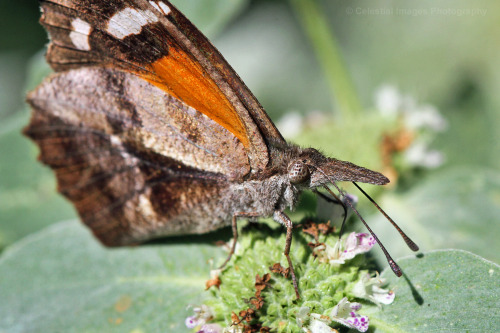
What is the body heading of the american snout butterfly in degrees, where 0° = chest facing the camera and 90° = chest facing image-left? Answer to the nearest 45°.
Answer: approximately 270°

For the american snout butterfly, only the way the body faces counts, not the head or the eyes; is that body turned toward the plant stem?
no

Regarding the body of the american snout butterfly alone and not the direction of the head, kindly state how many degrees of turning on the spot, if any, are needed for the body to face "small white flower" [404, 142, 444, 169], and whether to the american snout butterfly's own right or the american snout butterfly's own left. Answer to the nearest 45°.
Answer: approximately 45° to the american snout butterfly's own left

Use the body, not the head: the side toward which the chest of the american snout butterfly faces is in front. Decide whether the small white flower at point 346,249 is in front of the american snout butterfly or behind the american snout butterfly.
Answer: in front

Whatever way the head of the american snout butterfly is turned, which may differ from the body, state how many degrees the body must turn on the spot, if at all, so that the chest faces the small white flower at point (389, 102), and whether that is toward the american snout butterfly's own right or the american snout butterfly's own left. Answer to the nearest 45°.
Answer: approximately 45° to the american snout butterfly's own left

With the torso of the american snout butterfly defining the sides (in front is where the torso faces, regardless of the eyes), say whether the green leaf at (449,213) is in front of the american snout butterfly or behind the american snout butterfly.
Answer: in front

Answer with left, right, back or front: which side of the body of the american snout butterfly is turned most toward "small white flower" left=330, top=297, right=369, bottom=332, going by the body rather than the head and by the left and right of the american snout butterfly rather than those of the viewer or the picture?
front
